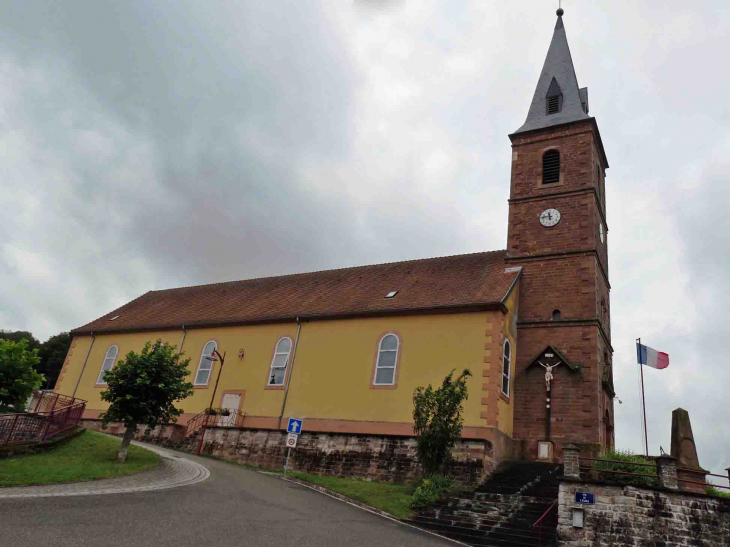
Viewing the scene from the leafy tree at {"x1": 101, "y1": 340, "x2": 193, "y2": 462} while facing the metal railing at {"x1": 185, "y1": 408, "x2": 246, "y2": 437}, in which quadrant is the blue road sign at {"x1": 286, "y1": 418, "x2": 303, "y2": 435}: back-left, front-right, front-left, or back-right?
front-right

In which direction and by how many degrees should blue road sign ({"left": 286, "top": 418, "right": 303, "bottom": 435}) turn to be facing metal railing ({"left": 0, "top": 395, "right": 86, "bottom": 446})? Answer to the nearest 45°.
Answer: approximately 90° to its right

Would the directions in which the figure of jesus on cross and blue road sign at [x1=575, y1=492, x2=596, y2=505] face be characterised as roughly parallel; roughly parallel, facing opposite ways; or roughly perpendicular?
roughly parallel

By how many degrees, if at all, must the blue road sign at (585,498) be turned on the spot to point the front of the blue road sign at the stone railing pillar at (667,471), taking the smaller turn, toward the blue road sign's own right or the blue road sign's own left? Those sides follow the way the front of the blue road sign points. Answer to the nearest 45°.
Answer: approximately 90° to the blue road sign's own left

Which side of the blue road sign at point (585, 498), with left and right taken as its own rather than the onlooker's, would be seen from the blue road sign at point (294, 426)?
right

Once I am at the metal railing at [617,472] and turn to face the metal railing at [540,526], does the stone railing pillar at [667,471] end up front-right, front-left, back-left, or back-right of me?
back-left

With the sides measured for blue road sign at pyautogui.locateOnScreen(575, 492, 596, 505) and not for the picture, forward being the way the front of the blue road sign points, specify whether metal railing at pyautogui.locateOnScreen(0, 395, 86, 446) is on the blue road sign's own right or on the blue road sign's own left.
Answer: on the blue road sign's own right

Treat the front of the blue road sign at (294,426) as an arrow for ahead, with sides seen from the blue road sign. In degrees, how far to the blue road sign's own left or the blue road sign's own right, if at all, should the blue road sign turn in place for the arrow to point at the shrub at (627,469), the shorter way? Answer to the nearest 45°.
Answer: approximately 45° to the blue road sign's own left

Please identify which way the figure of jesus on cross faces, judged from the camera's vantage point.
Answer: facing the viewer

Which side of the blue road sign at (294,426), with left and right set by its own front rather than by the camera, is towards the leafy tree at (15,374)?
right

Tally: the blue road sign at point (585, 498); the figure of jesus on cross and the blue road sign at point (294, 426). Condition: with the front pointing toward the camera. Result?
3

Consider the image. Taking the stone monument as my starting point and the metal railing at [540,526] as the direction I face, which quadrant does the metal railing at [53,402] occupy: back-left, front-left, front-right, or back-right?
front-right

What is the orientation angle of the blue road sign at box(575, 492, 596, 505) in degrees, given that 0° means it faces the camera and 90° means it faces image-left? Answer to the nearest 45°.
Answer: approximately 0°
